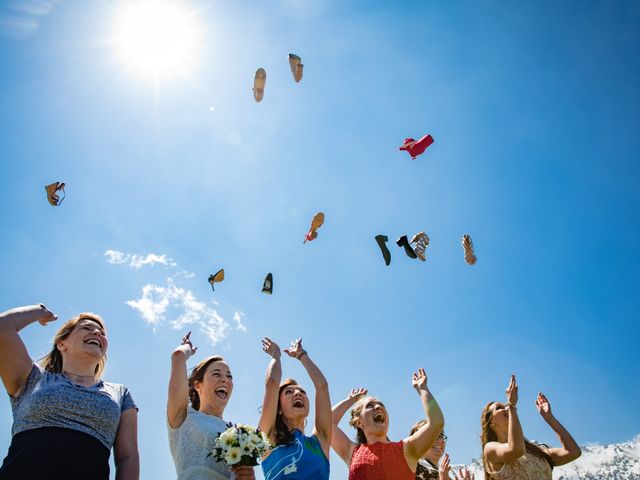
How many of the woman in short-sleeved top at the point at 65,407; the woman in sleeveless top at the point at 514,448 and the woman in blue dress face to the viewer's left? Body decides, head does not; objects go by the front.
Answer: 0

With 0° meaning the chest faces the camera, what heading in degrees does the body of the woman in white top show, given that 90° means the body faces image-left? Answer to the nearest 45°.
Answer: approximately 315°

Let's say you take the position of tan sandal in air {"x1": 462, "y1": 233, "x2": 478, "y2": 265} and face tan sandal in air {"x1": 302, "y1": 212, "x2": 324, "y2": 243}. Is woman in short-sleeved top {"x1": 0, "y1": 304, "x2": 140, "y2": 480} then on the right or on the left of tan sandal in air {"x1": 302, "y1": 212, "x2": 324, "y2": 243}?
left

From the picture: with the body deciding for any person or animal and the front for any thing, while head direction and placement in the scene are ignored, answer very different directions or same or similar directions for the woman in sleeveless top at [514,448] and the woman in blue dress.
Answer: same or similar directions

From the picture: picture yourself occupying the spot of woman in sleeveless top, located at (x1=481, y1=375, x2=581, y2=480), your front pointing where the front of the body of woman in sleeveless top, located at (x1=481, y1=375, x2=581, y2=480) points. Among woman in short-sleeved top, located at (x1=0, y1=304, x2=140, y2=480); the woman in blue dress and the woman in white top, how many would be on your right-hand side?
3

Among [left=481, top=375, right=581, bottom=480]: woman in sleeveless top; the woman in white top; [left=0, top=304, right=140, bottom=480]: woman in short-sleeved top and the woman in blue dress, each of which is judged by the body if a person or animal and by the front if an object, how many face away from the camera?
0

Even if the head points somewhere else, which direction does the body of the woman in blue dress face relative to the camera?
toward the camera

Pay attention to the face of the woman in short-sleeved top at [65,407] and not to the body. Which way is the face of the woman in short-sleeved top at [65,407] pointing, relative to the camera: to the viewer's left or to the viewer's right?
to the viewer's right

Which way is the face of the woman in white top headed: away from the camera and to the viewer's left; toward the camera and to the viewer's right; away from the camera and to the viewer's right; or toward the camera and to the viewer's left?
toward the camera and to the viewer's right

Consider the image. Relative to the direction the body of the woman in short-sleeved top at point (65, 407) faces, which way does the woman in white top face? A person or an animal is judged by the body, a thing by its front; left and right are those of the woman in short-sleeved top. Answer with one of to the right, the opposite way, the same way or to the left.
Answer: the same way

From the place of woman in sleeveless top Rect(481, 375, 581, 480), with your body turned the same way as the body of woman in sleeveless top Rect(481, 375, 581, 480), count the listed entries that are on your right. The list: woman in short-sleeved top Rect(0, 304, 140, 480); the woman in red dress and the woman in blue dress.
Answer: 3
